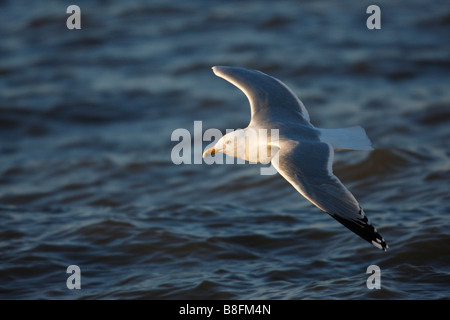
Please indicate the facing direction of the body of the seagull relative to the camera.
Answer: to the viewer's left
